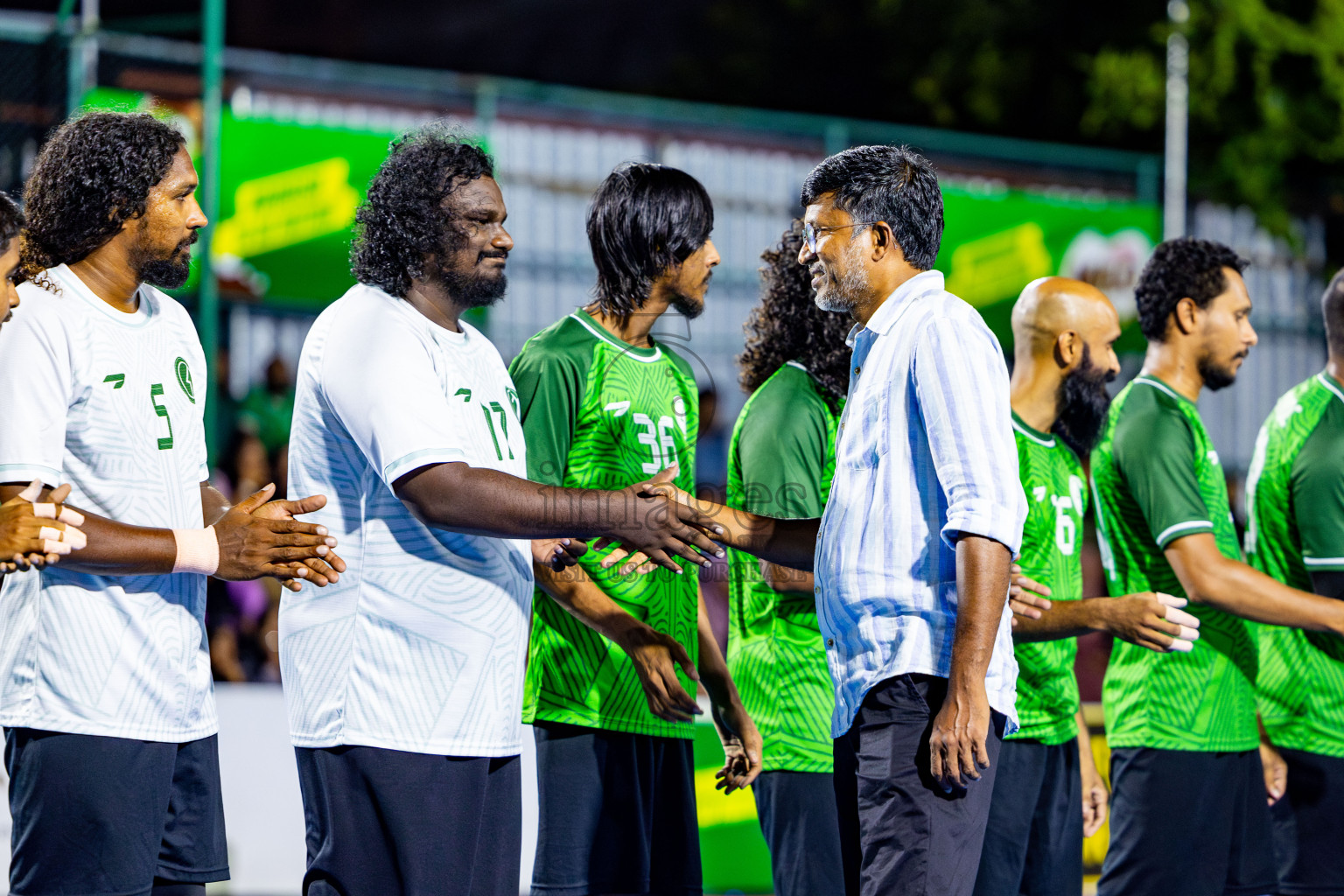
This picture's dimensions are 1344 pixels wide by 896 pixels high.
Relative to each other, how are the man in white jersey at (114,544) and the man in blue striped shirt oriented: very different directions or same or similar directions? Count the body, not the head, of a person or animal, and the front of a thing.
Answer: very different directions

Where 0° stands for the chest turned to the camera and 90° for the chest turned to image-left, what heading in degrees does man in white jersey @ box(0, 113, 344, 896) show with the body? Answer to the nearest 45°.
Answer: approximately 315°

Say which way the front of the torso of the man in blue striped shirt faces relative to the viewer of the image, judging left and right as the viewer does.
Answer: facing to the left of the viewer

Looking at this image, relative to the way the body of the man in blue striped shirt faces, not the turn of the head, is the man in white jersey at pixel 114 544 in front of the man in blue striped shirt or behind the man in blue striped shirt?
in front

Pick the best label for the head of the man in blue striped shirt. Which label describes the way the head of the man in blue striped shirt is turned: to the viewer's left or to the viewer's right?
to the viewer's left

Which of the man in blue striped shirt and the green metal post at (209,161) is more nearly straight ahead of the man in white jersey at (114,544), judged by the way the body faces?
the man in blue striped shirt

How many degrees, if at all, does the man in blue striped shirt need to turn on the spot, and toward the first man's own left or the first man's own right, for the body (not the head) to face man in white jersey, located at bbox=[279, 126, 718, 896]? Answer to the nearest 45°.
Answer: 0° — they already face them

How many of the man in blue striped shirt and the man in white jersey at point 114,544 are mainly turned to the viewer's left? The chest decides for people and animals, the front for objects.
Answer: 1

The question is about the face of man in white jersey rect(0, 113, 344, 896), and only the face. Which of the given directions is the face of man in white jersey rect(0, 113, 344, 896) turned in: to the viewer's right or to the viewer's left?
to the viewer's right
